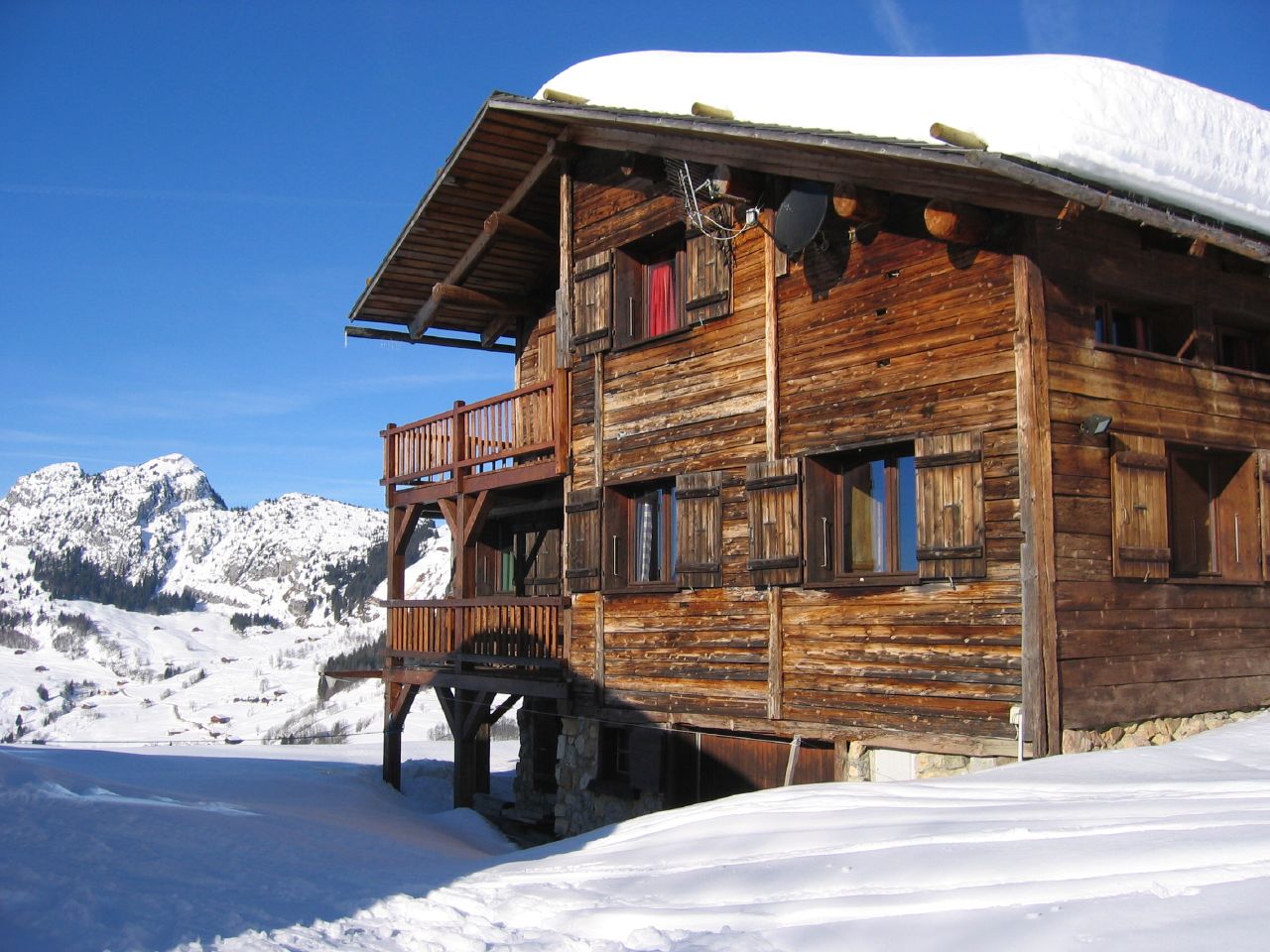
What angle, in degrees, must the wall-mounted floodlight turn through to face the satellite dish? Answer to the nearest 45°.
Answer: approximately 135° to its right

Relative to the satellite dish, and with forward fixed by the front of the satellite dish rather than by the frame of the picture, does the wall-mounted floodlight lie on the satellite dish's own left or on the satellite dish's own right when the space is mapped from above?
on the satellite dish's own left

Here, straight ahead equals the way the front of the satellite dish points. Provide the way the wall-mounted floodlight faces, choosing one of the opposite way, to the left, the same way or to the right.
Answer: to the left

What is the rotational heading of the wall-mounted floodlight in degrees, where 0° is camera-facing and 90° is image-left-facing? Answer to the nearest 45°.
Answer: approximately 315°
